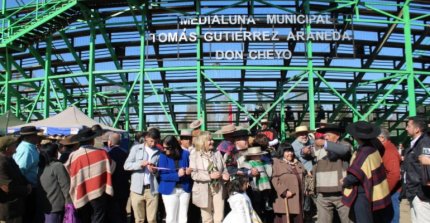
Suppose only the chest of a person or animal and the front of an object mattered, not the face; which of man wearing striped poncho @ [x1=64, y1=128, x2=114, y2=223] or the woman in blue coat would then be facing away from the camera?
the man wearing striped poncho

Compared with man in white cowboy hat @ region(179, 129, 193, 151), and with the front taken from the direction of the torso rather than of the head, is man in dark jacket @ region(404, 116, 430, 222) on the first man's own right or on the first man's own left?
on the first man's own left

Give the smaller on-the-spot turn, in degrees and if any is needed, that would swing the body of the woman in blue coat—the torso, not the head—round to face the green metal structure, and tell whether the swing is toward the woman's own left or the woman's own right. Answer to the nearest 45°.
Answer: approximately 180°

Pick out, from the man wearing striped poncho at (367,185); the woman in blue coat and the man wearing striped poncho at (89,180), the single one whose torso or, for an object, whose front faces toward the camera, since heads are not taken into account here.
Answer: the woman in blue coat

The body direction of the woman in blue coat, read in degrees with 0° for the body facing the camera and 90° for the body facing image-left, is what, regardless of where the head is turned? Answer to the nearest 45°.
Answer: approximately 0°

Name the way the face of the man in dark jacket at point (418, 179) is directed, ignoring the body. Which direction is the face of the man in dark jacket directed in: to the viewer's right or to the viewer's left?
to the viewer's left

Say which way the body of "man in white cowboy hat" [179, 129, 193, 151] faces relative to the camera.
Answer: toward the camera

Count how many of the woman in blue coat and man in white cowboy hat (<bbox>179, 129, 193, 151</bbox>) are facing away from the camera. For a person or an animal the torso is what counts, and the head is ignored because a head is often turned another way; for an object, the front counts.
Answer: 0

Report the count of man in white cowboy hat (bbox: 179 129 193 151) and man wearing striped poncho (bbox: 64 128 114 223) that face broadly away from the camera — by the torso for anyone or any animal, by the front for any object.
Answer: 1
